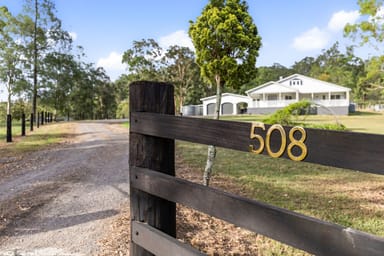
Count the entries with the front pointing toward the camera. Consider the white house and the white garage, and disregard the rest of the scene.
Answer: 2

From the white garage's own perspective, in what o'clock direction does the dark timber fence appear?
The dark timber fence is roughly at 12 o'clock from the white garage.

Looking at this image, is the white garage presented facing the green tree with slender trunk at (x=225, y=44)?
yes

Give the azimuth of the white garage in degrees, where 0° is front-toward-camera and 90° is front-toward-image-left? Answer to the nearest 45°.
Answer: approximately 0°

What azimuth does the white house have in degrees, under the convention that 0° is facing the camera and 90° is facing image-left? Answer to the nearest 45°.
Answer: approximately 0°

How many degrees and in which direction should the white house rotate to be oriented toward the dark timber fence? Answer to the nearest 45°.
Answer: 0° — it already faces it
